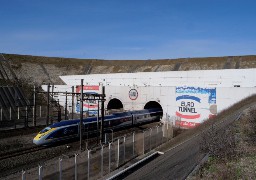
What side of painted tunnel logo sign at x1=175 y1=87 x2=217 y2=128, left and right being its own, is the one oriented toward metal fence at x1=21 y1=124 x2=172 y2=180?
front

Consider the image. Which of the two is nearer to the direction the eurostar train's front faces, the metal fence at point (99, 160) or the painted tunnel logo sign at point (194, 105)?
the metal fence

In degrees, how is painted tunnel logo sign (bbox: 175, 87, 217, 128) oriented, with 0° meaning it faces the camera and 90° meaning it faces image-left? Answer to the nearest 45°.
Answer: approximately 0°

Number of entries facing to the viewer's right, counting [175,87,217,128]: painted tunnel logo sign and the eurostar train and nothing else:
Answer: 0

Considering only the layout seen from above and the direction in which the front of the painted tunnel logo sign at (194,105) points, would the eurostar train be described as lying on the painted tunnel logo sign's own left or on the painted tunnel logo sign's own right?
on the painted tunnel logo sign's own right

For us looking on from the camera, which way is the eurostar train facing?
facing the viewer and to the left of the viewer
